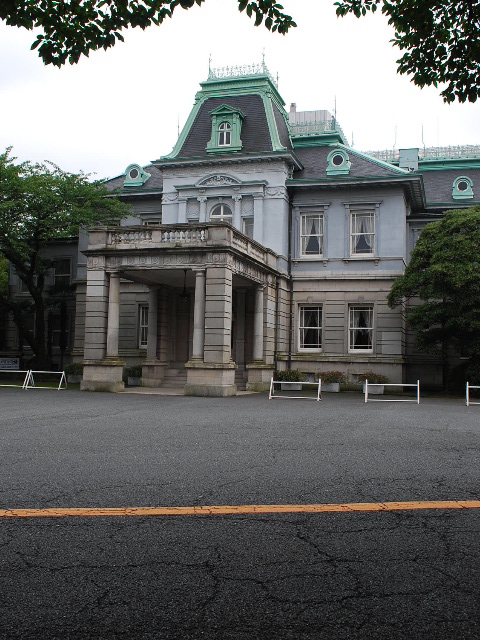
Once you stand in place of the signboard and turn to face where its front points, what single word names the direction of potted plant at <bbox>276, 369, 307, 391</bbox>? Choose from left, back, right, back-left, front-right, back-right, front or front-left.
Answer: front-left

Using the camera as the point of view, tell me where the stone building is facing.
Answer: facing the viewer

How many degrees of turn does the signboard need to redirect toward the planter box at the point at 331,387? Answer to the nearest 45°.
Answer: approximately 45° to its left

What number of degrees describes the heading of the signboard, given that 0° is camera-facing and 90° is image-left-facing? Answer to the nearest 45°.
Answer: approximately 0°

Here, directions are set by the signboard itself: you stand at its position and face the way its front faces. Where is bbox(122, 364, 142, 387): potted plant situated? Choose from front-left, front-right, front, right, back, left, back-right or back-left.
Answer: front-left

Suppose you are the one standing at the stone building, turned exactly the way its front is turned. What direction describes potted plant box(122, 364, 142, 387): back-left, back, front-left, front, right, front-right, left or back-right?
right

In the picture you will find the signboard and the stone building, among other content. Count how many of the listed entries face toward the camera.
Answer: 2
